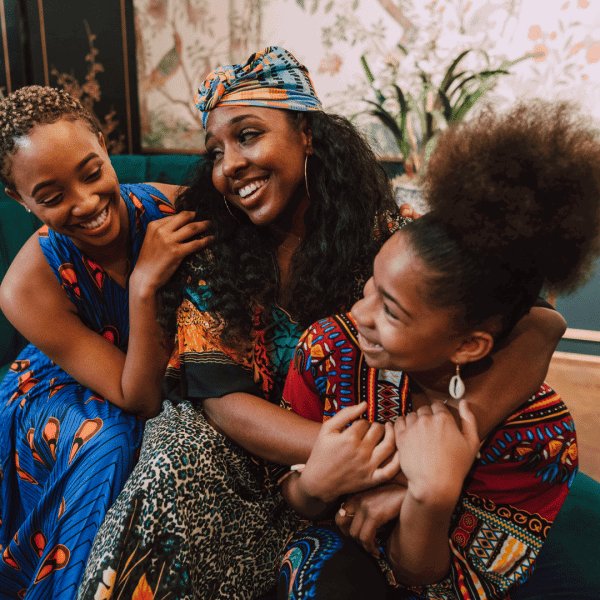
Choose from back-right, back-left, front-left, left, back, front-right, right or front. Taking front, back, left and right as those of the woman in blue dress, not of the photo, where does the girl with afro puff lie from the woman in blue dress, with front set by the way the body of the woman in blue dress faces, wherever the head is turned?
front

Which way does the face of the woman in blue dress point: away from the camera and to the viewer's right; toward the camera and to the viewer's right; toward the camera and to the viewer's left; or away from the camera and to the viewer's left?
toward the camera and to the viewer's right

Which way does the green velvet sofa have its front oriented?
toward the camera

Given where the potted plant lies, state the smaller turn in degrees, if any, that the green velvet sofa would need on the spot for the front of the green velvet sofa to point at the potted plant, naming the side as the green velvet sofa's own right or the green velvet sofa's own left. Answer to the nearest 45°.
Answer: approximately 180°

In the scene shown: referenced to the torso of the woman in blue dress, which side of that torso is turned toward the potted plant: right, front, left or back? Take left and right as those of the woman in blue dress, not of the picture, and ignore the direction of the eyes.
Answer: left

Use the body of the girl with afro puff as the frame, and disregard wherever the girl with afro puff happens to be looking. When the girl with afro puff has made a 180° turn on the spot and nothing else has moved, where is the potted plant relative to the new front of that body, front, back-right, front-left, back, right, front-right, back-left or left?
front-left

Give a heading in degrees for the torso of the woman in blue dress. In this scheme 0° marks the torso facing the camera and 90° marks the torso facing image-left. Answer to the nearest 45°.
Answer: approximately 315°
